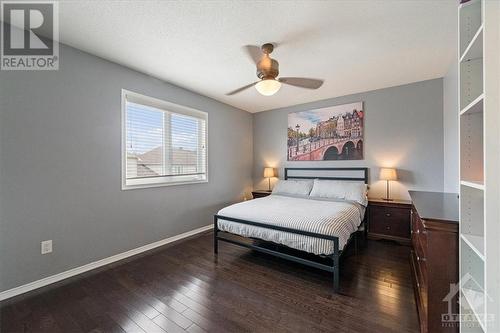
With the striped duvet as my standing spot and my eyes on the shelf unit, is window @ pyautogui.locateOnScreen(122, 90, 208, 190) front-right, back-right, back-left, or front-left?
back-right

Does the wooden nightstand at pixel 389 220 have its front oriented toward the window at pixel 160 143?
no

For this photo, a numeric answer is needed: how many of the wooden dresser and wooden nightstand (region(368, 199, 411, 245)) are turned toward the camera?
1

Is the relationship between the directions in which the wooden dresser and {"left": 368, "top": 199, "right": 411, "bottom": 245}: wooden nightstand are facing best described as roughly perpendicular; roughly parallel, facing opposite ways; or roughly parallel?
roughly perpendicular

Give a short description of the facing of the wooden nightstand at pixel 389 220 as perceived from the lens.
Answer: facing the viewer

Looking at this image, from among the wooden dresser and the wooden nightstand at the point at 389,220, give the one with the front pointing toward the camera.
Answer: the wooden nightstand

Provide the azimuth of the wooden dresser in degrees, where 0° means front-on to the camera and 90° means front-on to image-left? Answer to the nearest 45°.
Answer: approximately 90°

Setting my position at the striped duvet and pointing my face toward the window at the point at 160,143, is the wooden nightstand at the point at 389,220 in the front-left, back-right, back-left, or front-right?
back-right

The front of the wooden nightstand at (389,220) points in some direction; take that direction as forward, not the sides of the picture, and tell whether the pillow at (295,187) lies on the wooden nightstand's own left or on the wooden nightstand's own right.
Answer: on the wooden nightstand's own right

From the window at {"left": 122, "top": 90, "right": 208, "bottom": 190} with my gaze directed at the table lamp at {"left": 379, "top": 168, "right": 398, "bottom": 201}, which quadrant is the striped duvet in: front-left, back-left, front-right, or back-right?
front-right

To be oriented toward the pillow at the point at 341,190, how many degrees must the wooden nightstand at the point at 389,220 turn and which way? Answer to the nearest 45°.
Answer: approximately 90° to its right

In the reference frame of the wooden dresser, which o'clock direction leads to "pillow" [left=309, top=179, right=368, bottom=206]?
The pillow is roughly at 2 o'clock from the wooden dresser.

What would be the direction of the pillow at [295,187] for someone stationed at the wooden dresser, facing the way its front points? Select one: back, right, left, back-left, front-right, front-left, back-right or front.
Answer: front-right

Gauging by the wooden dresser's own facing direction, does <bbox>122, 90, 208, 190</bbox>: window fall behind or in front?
in front

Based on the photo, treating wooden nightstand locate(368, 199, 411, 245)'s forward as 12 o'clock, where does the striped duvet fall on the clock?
The striped duvet is roughly at 1 o'clock from the wooden nightstand.
